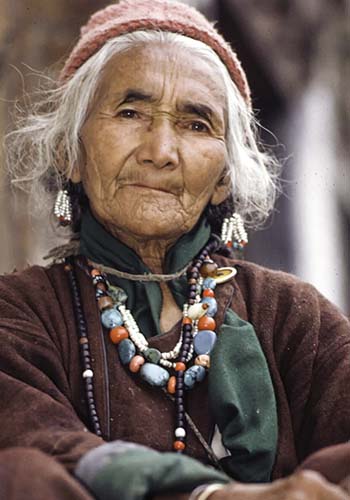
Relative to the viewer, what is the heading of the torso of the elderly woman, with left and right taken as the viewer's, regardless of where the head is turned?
facing the viewer
